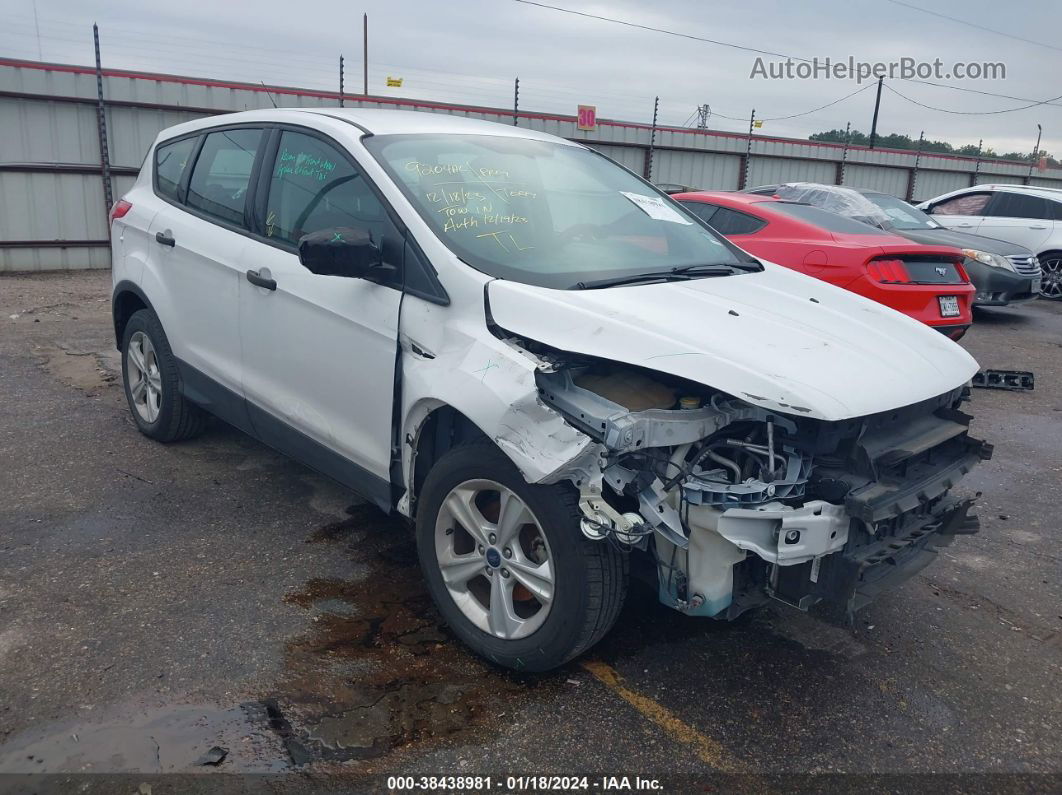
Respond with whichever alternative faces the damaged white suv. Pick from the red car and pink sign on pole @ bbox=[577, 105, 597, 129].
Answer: the pink sign on pole

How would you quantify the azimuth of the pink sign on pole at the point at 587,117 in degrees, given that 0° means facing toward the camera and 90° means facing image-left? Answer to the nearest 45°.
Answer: approximately 0°

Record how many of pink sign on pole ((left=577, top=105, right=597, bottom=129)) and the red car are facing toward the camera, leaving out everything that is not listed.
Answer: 1

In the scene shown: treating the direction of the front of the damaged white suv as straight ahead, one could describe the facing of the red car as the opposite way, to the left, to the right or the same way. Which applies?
the opposite way

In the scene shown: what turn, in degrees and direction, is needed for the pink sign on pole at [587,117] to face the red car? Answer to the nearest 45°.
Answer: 0° — it already faces it

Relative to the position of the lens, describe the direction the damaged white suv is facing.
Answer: facing the viewer and to the right of the viewer

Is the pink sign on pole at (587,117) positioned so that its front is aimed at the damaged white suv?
yes

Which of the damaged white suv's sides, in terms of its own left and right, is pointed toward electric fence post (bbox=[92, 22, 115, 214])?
back

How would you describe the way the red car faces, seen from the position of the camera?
facing away from the viewer and to the left of the viewer

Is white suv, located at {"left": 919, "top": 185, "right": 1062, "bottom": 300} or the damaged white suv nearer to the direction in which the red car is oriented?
the white suv

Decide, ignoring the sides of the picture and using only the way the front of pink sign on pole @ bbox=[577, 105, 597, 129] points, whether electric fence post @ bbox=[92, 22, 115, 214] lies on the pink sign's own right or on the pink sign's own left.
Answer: on the pink sign's own right

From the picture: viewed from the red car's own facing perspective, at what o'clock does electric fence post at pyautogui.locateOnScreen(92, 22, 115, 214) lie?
The electric fence post is roughly at 11 o'clock from the red car.

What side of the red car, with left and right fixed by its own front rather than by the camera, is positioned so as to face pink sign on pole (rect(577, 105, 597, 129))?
front
